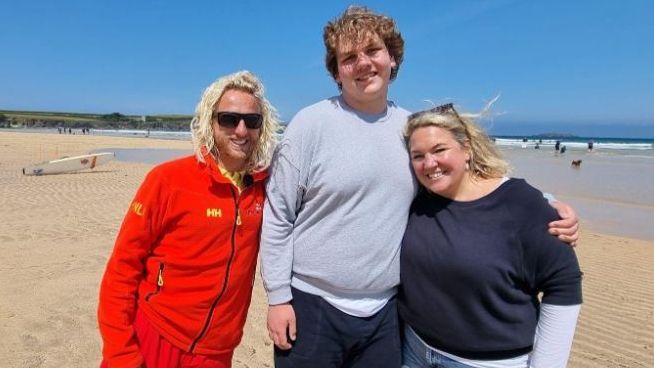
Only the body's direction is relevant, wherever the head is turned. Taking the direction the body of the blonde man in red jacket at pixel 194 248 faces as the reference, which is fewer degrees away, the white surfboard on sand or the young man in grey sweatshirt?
the young man in grey sweatshirt

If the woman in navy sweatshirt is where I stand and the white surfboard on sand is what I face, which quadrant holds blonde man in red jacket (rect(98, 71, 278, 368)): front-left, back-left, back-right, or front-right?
front-left

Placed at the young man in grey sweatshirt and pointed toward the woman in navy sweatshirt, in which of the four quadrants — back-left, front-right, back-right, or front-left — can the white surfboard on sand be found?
back-left

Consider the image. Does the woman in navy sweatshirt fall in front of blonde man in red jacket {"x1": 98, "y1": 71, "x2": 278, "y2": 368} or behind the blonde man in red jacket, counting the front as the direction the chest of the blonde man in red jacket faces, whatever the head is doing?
in front

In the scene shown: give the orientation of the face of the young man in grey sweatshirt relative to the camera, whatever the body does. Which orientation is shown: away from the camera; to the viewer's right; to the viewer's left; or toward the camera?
toward the camera

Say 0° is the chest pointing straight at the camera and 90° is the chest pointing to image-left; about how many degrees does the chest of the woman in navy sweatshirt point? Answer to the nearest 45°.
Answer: approximately 45°

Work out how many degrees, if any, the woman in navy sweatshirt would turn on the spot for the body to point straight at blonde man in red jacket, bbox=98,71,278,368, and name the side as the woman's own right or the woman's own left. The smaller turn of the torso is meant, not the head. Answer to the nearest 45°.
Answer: approximately 45° to the woman's own right

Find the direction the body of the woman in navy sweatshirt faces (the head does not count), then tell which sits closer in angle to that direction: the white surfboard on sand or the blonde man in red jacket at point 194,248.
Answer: the blonde man in red jacket

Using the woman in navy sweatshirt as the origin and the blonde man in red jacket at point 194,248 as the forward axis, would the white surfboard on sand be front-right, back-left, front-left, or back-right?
front-right

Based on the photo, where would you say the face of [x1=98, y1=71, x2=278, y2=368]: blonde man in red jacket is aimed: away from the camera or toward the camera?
toward the camera

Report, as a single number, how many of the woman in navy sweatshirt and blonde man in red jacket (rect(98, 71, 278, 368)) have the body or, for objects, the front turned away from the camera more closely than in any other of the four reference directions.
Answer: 0

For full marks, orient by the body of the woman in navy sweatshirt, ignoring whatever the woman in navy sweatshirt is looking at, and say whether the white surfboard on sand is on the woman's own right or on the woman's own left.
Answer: on the woman's own right

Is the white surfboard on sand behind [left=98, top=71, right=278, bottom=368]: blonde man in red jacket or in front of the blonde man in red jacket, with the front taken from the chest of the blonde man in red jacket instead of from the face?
behind

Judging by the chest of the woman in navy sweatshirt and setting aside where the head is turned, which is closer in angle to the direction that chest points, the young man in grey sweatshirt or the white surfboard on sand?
the young man in grey sweatshirt

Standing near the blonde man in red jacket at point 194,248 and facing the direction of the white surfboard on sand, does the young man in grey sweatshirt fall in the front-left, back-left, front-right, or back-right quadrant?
back-right
